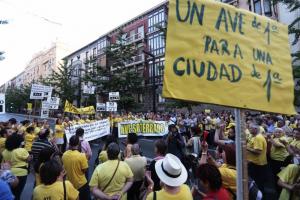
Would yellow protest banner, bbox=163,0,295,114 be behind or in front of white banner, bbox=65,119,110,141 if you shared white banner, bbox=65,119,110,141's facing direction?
in front

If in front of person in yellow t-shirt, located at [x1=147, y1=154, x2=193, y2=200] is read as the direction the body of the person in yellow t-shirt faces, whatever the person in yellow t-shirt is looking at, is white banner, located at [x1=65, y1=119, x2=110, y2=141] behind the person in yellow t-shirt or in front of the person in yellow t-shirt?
in front

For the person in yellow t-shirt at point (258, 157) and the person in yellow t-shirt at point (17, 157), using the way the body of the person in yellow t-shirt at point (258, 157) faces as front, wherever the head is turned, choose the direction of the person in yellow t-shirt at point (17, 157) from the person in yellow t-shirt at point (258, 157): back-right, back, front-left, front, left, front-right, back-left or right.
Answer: front-left

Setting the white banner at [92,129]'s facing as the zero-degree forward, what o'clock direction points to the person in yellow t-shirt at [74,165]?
The person in yellow t-shirt is roughly at 12 o'clock from the white banner.

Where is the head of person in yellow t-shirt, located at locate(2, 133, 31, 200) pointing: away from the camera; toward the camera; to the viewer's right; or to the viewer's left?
away from the camera

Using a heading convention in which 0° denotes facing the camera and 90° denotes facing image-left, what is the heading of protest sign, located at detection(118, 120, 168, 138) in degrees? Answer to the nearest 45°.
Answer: approximately 0°

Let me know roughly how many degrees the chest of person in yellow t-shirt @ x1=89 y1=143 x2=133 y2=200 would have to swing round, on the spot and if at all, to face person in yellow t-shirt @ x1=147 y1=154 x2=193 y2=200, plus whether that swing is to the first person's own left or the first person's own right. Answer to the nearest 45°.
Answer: approximately 135° to the first person's own right

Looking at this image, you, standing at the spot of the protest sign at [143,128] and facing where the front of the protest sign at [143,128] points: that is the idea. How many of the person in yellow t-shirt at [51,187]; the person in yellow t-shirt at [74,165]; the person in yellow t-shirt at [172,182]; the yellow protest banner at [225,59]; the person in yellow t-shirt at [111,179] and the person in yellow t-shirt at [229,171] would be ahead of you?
6

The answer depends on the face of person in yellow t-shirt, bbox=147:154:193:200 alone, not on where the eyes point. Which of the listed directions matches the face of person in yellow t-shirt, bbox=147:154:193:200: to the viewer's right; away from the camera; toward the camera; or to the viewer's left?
away from the camera
